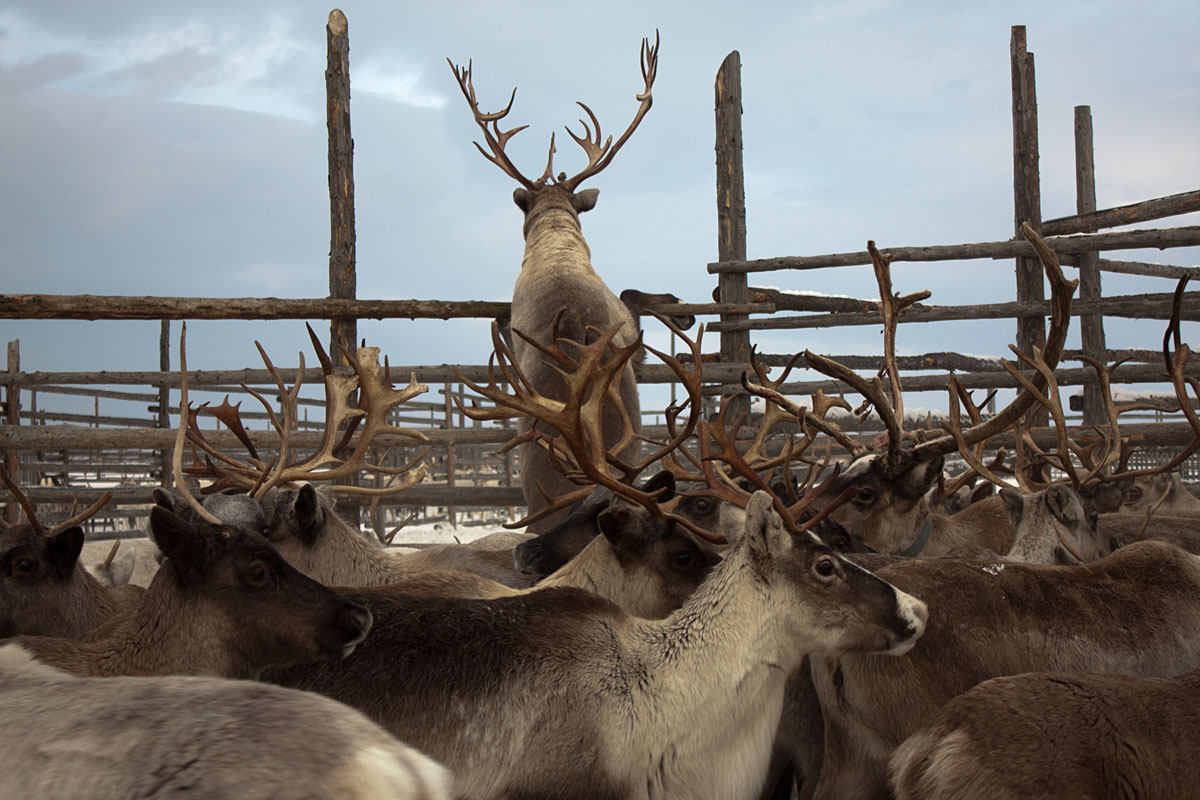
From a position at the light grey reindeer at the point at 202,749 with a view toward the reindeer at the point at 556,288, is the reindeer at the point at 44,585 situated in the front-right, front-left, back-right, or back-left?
front-left

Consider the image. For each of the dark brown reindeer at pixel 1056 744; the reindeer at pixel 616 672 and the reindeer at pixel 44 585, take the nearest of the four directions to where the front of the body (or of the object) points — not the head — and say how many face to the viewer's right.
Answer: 2

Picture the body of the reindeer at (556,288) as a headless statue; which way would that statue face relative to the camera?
away from the camera

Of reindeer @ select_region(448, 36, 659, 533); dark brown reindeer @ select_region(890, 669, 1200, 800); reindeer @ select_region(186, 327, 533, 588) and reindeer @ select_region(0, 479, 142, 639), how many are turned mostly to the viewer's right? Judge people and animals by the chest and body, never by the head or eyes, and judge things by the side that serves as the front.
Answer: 1

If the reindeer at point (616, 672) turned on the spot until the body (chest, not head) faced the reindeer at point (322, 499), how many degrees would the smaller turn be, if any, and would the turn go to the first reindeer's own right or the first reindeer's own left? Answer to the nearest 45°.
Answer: approximately 135° to the first reindeer's own left

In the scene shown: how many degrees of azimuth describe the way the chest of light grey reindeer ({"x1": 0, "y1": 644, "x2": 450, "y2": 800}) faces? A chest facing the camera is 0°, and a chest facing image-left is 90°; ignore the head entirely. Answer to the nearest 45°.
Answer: approximately 90°

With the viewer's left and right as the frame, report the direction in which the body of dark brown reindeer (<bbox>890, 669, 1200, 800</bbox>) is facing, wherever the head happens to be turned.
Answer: facing to the right of the viewer

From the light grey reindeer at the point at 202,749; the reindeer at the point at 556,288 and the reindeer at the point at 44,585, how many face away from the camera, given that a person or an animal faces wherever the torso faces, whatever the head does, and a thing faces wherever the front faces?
1

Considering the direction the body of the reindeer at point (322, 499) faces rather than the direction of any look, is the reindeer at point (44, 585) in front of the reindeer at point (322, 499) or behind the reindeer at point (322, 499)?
in front

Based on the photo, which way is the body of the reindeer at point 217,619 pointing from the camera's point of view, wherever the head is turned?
to the viewer's right

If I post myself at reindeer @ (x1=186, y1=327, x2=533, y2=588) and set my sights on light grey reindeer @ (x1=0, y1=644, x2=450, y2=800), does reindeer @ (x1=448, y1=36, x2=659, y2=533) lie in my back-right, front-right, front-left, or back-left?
back-left

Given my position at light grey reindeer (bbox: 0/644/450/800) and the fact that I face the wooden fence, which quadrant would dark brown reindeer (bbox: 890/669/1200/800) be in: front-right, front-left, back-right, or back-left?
front-right

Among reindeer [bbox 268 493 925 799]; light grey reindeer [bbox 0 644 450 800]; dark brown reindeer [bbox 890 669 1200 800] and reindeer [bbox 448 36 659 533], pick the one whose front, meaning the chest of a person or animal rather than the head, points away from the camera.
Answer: reindeer [bbox 448 36 659 533]
